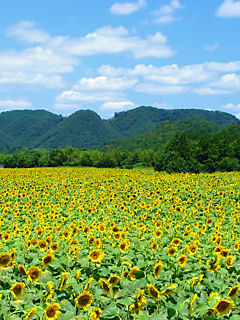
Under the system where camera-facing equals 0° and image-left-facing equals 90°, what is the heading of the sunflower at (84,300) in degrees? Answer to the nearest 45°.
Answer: approximately 0°

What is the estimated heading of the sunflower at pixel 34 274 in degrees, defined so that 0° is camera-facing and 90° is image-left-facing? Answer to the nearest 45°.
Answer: approximately 0°
